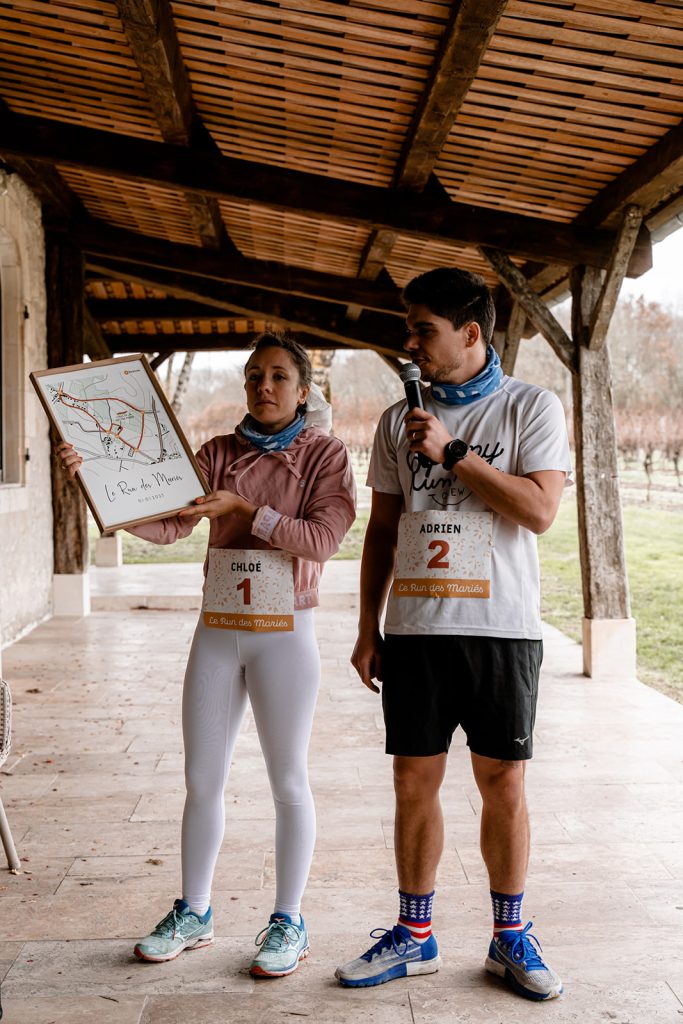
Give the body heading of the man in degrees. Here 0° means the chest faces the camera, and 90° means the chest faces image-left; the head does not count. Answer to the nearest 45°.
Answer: approximately 0°

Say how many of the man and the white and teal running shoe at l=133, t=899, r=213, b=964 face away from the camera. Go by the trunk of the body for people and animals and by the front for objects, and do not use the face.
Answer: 0

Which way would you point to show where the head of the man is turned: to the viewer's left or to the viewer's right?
to the viewer's left

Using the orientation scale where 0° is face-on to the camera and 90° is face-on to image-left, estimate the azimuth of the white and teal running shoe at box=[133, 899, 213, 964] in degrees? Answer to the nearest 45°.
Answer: approximately 45°

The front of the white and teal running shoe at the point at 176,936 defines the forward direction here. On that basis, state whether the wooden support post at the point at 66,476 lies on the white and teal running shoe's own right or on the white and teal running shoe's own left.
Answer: on the white and teal running shoe's own right

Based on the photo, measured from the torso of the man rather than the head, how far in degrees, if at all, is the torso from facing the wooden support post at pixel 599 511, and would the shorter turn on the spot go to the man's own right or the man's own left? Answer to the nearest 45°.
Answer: approximately 180°

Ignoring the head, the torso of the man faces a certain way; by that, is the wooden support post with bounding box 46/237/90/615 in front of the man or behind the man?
behind
